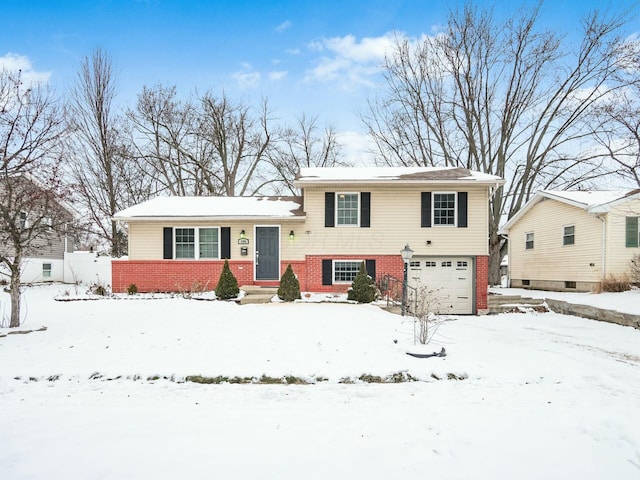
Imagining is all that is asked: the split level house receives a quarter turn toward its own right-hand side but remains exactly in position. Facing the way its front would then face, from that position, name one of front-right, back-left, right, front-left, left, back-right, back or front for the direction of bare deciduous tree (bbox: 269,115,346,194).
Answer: right

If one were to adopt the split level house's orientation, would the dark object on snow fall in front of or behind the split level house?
in front

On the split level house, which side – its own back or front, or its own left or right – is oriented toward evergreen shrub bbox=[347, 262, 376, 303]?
front

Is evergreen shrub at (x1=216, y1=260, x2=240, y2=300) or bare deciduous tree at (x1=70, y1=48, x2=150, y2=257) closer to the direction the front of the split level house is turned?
the evergreen shrub

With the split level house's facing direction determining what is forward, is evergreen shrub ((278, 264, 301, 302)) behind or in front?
in front

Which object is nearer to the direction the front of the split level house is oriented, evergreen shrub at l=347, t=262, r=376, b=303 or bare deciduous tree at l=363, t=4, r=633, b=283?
the evergreen shrub

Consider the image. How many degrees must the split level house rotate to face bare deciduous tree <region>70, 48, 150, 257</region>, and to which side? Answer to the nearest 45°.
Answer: approximately 135° to its right

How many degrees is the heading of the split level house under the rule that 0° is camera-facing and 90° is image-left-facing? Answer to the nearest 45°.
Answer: approximately 0°
